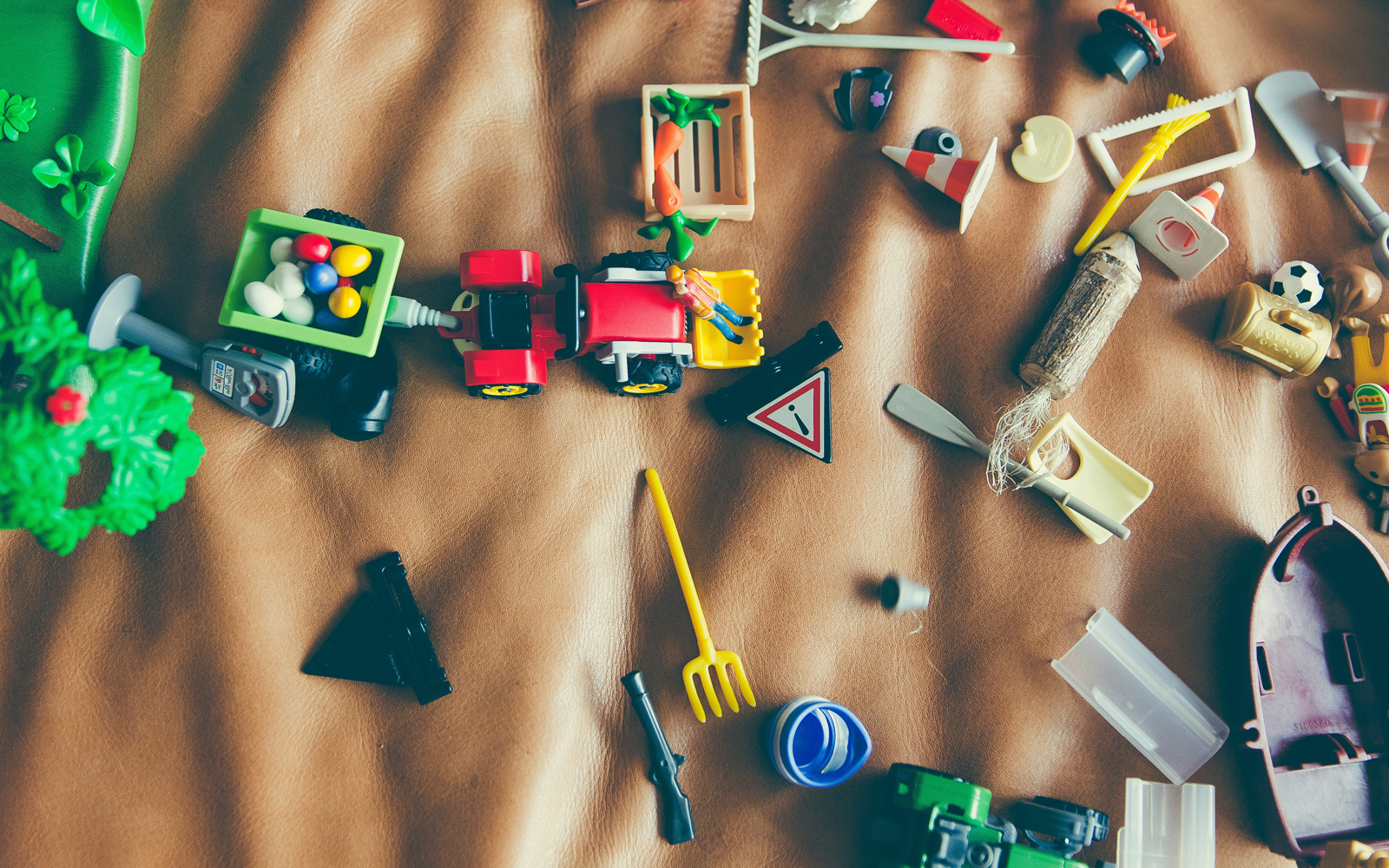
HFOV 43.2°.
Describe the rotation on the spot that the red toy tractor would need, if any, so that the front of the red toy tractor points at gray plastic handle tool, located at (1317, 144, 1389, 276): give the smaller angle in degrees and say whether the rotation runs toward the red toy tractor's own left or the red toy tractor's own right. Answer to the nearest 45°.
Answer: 0° — it already faces it

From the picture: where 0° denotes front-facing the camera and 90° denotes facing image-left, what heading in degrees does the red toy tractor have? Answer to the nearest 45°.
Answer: approximately 270°
